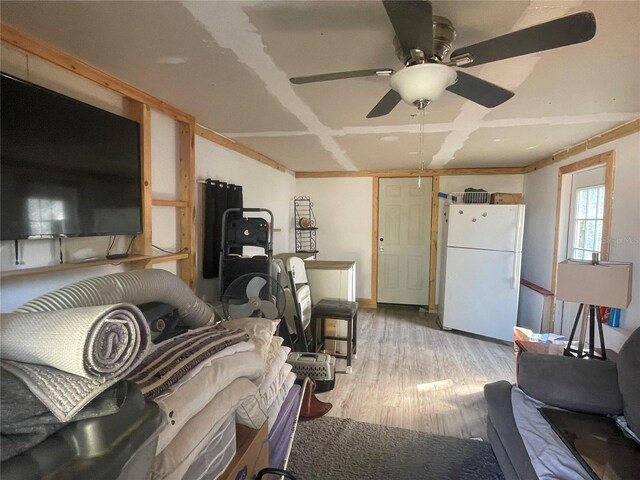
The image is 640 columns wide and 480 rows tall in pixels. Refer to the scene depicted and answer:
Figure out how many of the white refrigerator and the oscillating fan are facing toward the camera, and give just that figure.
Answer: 2

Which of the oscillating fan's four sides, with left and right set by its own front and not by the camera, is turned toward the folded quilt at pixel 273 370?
front

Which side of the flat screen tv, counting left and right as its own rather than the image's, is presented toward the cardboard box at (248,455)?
front

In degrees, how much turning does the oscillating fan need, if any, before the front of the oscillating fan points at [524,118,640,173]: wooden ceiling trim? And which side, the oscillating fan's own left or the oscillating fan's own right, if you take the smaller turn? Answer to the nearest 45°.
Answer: approximately 90° to the oscillating fan's own left

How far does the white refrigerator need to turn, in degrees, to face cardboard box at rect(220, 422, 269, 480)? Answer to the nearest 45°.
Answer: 0° — it already faces it

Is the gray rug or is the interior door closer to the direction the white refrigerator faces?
the gray rug

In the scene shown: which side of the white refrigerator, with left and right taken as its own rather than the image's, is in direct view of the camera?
front

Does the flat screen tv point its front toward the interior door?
no

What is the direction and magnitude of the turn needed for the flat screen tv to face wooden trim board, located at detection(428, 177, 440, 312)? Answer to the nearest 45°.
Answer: approximately 45° to its left

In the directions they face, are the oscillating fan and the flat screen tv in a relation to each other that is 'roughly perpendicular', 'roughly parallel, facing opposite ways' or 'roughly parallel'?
roughly perpendicular

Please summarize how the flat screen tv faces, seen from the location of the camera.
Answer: facing the viewer and to the right of the viewer

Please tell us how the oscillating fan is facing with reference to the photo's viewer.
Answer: facing the viewer

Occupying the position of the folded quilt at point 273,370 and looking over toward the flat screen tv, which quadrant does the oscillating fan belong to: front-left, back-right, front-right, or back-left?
front-right

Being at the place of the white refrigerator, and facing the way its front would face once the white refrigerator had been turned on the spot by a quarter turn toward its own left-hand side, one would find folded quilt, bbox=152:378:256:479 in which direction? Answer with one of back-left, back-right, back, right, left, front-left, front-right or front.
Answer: right

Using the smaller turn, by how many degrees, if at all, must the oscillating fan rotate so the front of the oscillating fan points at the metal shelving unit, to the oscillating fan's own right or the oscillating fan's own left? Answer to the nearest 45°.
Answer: approximately 180°

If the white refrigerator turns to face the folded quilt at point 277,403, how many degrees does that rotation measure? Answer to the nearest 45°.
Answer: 0° — it already faces it

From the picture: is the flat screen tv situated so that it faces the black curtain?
no
